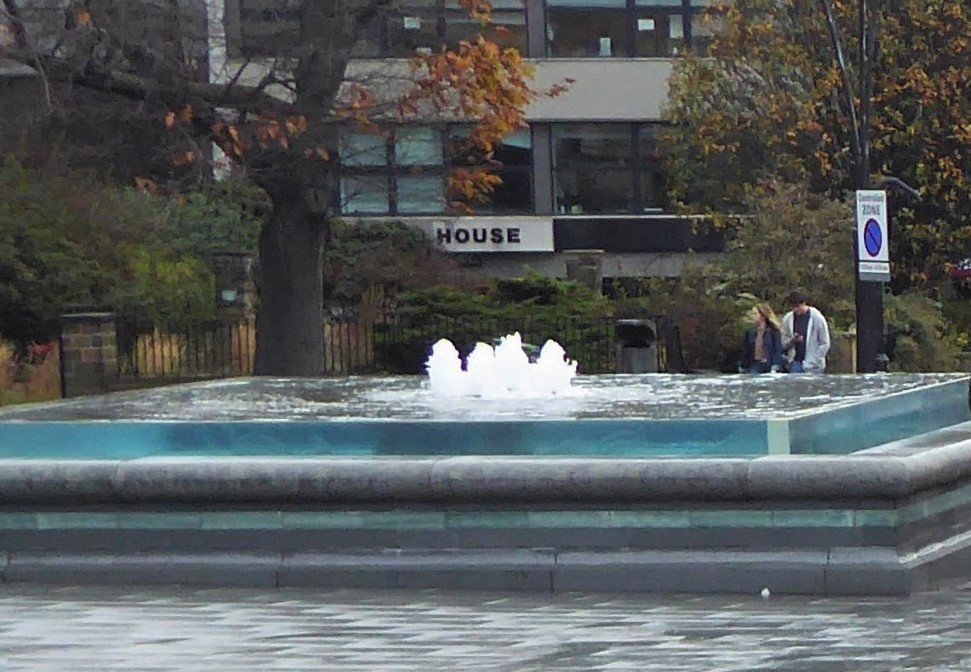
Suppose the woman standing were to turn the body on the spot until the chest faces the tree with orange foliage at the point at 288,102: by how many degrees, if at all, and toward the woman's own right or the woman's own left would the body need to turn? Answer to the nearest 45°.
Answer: approximately 45° to the woman's own right

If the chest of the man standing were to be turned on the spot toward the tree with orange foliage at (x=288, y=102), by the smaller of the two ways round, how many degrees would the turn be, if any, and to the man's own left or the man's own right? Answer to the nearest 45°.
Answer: approximately 45° to the man's own right

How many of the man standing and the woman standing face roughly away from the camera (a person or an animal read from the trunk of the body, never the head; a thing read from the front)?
0

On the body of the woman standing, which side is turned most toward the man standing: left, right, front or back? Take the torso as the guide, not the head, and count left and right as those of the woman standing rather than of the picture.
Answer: left

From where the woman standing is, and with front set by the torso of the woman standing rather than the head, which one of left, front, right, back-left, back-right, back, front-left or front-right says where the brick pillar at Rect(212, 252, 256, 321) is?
right

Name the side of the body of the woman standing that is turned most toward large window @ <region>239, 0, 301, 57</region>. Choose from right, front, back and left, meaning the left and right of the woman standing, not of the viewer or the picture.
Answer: right

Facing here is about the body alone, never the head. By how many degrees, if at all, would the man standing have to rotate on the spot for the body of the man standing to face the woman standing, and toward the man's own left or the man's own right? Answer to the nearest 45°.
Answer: approximately 90° to the man's own right

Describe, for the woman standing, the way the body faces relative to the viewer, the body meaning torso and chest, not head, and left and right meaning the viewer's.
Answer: facing the viewer and to the left of the viewer
